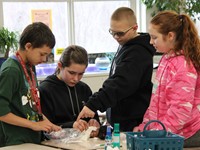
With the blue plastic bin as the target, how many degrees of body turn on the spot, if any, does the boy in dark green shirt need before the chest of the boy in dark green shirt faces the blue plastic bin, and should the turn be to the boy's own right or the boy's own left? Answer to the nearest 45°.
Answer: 0° — they already face it

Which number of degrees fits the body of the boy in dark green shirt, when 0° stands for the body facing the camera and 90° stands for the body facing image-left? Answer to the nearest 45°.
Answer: approximately 315°

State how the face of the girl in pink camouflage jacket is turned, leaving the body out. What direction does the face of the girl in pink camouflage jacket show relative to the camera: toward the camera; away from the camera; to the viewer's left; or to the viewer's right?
to the viewer's left
